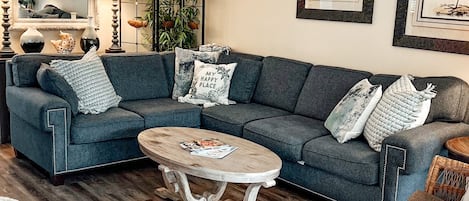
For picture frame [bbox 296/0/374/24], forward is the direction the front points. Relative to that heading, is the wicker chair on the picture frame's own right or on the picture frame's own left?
on the picture frame's own left

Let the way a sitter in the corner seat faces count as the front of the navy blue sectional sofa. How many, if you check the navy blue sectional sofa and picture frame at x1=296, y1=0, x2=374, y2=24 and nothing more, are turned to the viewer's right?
0

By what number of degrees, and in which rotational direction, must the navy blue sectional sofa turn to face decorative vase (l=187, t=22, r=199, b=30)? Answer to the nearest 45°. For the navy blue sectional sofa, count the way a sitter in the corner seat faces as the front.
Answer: approximately 180°

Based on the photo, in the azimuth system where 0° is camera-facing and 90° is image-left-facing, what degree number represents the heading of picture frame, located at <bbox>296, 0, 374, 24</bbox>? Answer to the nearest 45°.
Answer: approximately 45°

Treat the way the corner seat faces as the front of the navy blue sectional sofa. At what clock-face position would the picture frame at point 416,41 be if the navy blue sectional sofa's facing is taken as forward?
The picture frame is roughly at 9 o'clock from the navy blue sectional sofa.
